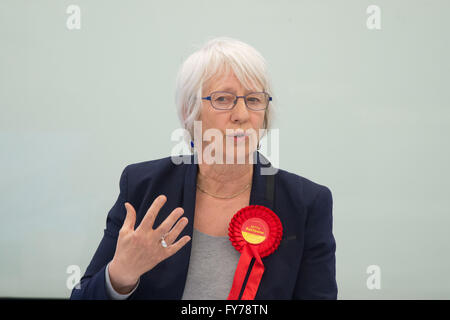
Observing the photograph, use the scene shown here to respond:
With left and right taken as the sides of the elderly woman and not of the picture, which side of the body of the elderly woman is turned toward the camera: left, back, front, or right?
front
